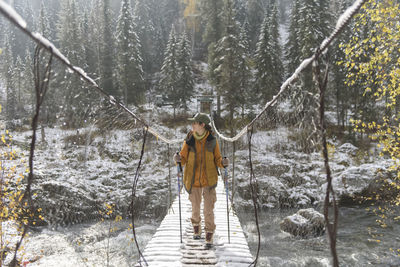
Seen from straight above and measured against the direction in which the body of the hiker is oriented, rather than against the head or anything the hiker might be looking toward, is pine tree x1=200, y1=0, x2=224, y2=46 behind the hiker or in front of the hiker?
behind

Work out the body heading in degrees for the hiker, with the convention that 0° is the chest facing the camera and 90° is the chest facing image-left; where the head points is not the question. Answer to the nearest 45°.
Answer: approximately 0°

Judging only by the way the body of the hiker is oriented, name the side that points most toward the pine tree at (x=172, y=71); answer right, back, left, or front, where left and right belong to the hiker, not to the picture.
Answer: back

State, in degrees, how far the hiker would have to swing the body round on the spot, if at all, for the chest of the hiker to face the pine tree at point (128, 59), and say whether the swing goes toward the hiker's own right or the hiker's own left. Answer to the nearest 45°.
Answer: approximately 180°

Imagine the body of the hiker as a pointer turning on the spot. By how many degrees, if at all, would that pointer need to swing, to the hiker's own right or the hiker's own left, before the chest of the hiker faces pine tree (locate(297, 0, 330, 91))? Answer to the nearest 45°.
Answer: approximately 135° to the hiker's own left

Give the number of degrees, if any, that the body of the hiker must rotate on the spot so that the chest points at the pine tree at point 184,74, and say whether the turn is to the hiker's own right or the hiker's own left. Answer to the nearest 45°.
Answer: approximately 180°

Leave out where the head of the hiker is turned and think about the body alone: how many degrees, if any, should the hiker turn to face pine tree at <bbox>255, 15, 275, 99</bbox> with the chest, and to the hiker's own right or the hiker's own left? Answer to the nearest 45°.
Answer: approximately 180°

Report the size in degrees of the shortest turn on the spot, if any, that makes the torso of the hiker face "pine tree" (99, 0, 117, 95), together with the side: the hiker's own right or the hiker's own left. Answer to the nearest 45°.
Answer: approximately 180°

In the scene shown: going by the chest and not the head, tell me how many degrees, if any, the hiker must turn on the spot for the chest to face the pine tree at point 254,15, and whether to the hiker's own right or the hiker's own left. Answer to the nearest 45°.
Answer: approximately 180°
